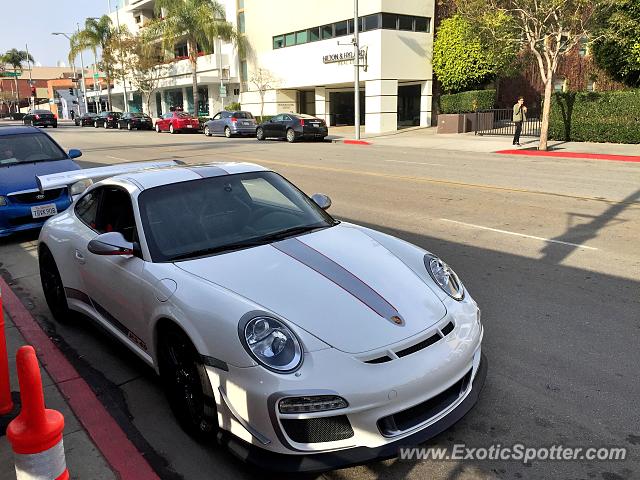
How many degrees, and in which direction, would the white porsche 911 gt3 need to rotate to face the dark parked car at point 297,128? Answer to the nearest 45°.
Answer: approximately 135° to its left

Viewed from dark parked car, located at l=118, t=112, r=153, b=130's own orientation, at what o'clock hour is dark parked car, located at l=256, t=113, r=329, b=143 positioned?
dark parked car, located at l=256, t=113, r=329, b=143 is roughly at 7 o'clock from dark parked car, located at l=118, t=112, r=153, b=130.

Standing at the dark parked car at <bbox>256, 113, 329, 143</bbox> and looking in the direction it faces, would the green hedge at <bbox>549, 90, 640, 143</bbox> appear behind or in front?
behind

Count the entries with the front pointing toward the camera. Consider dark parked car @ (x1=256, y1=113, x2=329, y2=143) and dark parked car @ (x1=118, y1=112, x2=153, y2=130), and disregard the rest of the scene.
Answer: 0

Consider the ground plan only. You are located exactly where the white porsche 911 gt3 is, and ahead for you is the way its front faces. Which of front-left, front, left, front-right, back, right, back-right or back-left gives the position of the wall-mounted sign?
back-left

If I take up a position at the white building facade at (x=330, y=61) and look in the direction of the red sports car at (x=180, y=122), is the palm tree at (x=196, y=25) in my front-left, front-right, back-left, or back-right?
front-right

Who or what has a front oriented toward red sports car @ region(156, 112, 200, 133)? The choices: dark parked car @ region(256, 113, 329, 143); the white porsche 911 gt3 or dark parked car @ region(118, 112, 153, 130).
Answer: dark parked car @ region(256, 113, 329, 143)

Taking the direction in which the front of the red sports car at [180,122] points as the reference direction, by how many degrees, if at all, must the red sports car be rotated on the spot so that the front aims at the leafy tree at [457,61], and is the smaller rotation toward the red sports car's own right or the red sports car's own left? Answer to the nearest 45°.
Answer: approximately 180°

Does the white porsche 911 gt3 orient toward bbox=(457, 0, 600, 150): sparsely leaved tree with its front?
no

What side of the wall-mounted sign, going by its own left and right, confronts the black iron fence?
left

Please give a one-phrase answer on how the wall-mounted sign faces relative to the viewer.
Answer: facing the viewer and to the left of the viewer

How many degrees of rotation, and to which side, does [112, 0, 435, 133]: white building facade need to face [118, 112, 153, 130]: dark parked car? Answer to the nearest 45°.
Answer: approximately 90° to its right

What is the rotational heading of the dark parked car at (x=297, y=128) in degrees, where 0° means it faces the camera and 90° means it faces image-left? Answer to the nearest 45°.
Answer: approximately 135°

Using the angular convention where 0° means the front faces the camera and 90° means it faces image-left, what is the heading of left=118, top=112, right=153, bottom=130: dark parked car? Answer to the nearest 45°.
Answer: approximately 135°

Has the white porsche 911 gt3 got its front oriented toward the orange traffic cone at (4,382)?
no

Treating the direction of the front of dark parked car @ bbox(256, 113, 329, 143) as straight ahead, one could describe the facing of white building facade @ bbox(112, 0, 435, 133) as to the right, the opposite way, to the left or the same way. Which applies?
to the left

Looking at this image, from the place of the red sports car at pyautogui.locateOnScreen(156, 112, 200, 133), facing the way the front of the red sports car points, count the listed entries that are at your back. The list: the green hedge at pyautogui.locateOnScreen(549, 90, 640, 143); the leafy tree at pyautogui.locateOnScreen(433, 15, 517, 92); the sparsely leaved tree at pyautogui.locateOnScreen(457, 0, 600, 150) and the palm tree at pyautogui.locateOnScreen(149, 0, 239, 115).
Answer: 3

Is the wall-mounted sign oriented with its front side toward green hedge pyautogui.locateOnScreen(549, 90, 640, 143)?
no

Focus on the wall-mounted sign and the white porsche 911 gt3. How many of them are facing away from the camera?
0

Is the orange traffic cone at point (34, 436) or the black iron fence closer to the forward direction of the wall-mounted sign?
the orange traffic cone

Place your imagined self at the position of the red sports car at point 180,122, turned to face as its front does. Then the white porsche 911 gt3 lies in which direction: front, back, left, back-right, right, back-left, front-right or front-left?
back-left

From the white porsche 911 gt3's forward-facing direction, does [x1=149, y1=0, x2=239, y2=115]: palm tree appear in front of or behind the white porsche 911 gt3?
behind
